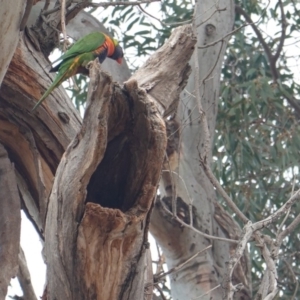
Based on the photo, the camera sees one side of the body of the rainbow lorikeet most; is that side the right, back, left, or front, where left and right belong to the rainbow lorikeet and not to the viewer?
right
